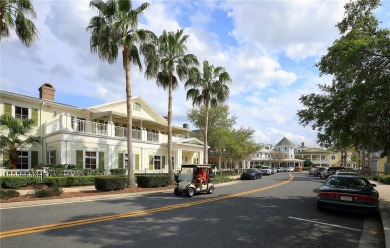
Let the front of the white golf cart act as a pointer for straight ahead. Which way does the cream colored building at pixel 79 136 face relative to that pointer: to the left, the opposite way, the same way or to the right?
to the left

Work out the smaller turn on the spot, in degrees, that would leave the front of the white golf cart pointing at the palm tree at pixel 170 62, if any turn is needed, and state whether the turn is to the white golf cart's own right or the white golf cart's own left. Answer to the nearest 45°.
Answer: approximately 135° to the white golf cart's own right

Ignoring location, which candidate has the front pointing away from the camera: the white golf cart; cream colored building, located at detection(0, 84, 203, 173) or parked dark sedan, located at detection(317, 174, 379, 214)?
the parked dark sedan

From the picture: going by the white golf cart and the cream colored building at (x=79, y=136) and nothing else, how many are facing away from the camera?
0

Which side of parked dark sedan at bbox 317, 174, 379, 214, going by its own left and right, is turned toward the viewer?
back

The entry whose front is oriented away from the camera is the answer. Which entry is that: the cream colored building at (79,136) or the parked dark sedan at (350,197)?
the parked dark sedan

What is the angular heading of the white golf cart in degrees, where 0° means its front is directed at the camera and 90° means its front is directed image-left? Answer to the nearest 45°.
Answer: approximately 45°

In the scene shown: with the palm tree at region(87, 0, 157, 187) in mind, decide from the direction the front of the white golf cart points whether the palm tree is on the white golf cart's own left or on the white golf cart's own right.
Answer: on the white golf cart's own right

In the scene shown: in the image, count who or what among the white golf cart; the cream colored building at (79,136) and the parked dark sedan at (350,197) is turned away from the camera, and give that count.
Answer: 1
